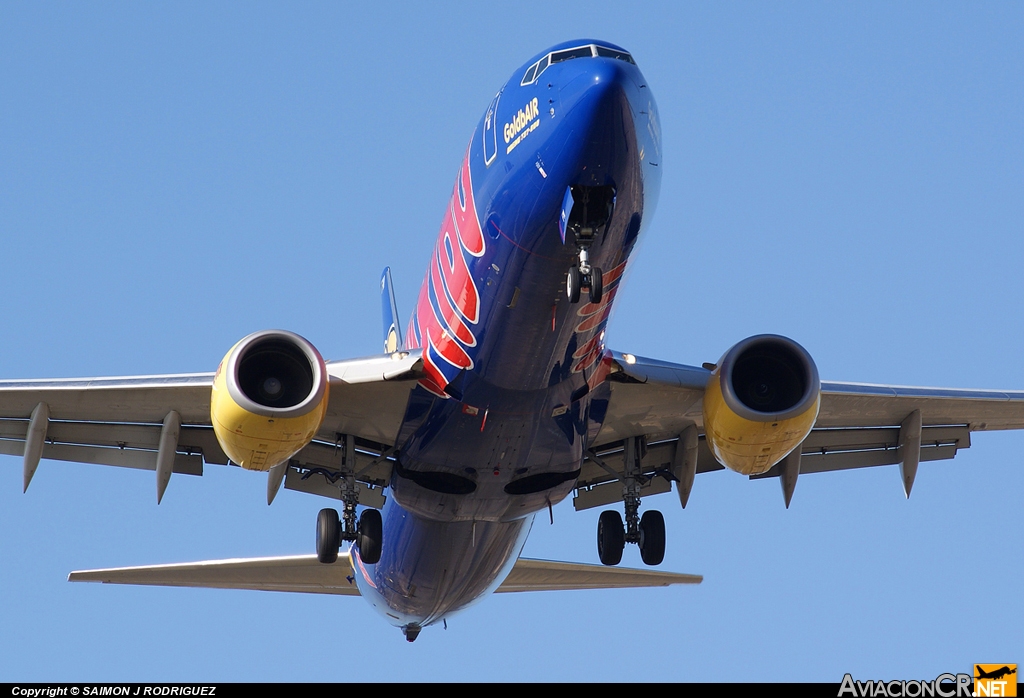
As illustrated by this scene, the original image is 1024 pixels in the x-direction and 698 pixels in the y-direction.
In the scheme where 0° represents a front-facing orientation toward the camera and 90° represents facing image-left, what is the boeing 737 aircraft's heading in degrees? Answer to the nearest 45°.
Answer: approximately 0°
